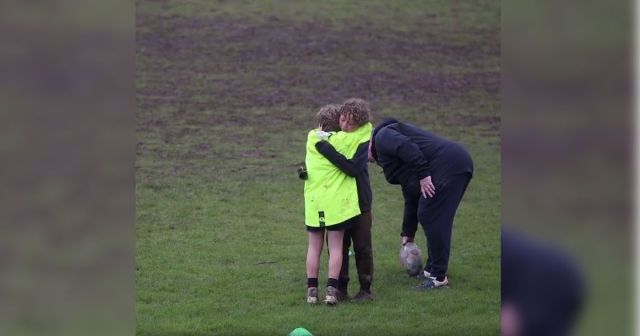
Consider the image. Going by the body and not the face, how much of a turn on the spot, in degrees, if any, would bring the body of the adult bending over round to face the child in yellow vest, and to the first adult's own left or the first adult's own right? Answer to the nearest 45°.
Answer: approximately 45° to the first adult's own left

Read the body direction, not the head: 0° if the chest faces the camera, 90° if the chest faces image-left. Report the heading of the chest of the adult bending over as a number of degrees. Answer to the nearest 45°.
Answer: approximately 90°
